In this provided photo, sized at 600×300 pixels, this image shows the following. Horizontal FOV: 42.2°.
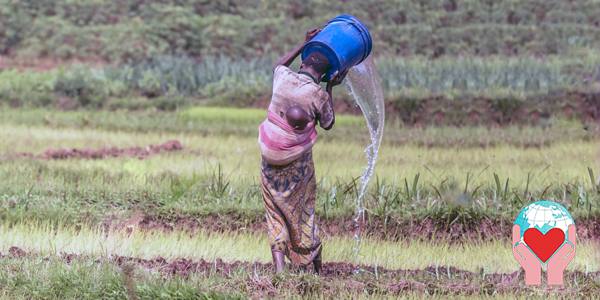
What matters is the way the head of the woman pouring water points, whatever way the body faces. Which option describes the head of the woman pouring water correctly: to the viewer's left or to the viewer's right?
to the viewer's right

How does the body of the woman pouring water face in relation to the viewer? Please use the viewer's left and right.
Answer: facing away from the viewer and to the right of the viewer
